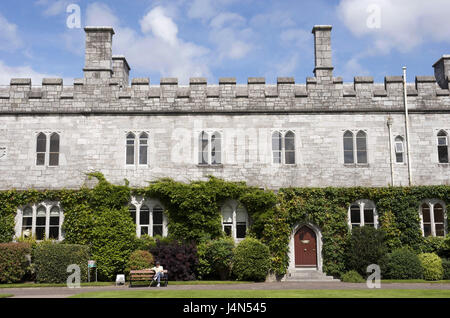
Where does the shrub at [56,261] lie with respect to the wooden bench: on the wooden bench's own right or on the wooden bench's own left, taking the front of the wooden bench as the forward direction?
on the wooden bench's own right

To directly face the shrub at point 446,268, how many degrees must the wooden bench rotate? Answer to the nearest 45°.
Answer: approximately 90° to its left

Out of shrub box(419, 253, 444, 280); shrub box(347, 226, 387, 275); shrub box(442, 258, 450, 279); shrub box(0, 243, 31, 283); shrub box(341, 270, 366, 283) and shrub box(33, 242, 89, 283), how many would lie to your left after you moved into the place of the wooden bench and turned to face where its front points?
4

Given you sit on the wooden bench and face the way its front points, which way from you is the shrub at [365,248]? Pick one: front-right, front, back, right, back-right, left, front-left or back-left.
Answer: left

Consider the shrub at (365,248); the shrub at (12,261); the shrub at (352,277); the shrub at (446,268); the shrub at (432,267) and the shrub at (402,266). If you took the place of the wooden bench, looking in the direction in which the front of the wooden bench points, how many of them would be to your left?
5

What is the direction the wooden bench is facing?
toward the camera

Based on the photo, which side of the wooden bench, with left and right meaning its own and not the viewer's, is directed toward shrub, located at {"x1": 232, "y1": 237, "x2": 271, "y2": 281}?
left

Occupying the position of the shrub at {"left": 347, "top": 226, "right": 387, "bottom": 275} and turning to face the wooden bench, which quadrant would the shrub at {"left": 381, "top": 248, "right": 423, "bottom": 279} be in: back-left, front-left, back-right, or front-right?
back-left

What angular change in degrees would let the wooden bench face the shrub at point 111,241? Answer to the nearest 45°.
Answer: approximately 135° to its right

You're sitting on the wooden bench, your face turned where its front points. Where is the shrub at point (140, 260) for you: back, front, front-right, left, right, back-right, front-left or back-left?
back

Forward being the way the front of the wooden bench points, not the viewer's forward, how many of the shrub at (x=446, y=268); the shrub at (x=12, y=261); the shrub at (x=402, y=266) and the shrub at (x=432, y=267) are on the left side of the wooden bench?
3

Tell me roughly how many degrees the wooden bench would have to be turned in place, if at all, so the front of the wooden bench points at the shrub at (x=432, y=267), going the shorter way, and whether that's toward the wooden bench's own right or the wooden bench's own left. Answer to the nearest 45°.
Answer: approximately 90° to the wooden bench's own left

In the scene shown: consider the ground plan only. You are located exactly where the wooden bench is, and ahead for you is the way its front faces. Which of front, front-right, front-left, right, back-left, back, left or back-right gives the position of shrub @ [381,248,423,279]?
left

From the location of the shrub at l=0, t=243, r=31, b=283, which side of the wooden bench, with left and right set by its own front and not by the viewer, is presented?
right
